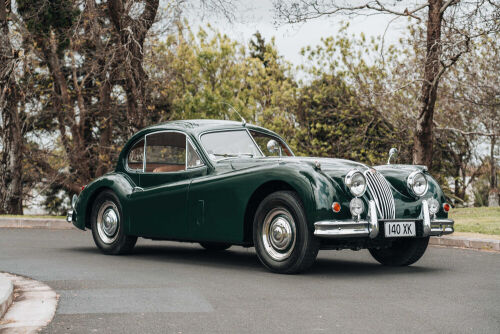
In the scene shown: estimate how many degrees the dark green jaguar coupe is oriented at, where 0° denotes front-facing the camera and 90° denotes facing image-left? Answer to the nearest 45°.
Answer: approximately 315°

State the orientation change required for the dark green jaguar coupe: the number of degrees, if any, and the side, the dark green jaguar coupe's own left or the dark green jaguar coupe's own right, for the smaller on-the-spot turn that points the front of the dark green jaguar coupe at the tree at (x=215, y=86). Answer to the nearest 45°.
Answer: approximately 135° to the dark green jaguar coupe's own left

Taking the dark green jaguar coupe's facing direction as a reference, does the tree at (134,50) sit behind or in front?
behind

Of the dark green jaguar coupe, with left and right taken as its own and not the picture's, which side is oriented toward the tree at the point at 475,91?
left
